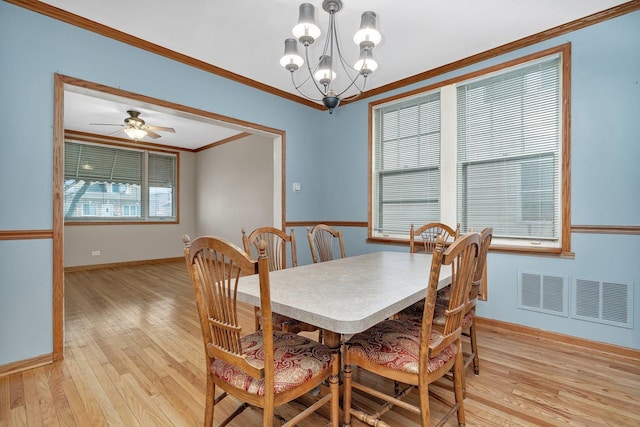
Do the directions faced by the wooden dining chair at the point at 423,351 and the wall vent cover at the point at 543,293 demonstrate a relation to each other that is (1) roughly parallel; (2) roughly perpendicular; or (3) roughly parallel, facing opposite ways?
roughly perpendicular

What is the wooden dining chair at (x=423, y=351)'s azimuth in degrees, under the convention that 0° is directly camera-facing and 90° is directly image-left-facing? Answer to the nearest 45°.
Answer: approximately 135°

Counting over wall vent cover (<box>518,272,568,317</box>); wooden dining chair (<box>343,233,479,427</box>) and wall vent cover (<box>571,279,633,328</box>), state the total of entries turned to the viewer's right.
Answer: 0

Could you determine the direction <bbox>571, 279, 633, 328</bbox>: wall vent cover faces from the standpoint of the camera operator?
facing the viewer and to the left of the viewer

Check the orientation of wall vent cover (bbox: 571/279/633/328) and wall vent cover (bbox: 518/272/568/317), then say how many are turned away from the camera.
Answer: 0

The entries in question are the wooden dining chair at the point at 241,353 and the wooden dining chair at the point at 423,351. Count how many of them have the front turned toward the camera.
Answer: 0

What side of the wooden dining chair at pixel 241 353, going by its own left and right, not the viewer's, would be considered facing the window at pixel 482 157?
front

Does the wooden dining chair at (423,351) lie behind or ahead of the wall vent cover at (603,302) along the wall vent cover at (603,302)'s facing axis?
ahead

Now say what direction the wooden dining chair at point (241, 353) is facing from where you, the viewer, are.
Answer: facing away from the viewer and to the right of the viewer

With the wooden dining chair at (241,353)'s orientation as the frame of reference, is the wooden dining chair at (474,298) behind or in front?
in front
